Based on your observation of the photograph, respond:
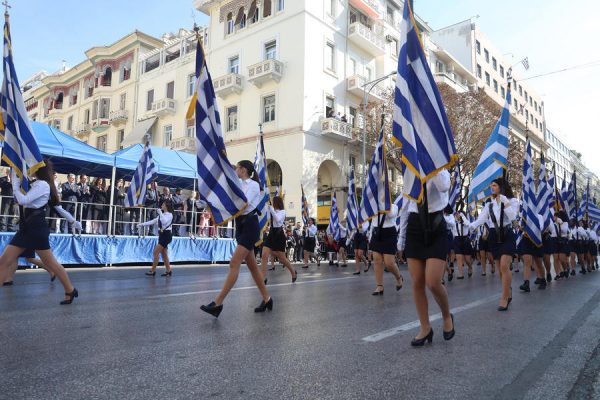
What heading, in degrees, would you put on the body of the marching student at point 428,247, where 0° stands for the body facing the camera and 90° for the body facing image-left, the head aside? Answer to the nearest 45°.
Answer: approximately 45°

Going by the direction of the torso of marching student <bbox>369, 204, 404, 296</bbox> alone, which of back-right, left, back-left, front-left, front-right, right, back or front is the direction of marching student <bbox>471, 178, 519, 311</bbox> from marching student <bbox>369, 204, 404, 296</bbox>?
left

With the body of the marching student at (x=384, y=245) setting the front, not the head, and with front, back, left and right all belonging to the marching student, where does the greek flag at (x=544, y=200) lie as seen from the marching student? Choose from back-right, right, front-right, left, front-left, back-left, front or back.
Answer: back

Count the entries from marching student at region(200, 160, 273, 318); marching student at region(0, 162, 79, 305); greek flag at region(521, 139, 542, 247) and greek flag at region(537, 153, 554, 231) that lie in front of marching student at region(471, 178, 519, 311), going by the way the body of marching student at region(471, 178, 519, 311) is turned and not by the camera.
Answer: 2

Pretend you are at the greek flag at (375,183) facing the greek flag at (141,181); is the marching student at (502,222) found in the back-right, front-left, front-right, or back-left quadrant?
back-left

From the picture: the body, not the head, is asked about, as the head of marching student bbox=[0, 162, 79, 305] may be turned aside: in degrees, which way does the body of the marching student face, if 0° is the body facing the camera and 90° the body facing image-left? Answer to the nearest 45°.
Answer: approximately 90°

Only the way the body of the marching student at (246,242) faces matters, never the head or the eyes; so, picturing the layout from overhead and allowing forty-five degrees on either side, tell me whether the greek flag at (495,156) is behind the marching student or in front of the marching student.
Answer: behind

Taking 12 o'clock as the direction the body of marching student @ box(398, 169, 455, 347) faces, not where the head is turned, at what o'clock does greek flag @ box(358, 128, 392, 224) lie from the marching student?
The greek flag is roughly at 4 o'clock from the marching student.

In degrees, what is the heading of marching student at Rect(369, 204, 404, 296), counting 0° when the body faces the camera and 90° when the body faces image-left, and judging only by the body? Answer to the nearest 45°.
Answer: approximately 45°

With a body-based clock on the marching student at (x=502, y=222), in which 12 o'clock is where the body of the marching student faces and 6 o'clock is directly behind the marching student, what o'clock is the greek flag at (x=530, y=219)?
The greek flag is roughly at 5 o'clock from the marching student.

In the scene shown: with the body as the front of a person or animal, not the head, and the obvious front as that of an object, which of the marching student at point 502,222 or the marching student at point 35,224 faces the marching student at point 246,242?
the marching student at point 502,222

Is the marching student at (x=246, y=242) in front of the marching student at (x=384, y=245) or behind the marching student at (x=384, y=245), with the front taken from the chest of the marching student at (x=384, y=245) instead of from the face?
in front
